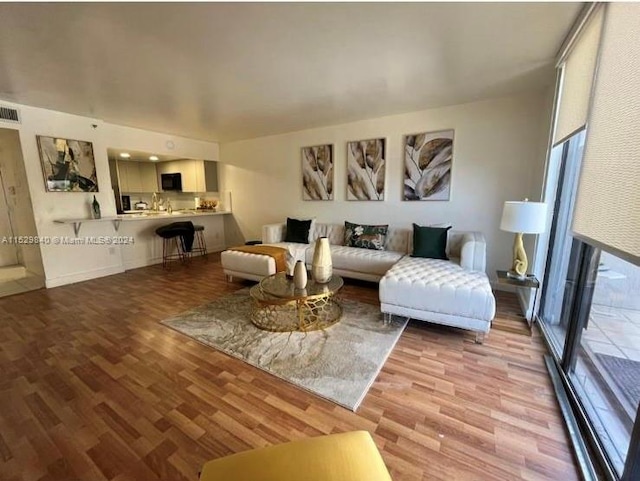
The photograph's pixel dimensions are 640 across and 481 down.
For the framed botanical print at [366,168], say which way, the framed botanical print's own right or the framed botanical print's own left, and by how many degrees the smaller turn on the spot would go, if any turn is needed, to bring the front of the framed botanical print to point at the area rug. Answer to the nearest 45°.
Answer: approximately 45° to the framed botanical print's own left

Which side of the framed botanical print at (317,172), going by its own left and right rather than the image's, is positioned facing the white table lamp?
left

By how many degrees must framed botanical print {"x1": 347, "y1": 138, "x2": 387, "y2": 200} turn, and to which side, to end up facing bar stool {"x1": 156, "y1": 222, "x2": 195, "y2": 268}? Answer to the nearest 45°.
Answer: approximately 45° to its right

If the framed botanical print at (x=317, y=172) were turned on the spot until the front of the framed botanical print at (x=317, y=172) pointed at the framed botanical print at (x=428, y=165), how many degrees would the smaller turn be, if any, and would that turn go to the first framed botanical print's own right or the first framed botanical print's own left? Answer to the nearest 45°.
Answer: approximately 90° to the first framed botanical print's own left

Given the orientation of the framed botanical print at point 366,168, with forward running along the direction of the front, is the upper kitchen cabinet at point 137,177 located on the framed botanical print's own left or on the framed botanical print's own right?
on the framed botanical print's own right

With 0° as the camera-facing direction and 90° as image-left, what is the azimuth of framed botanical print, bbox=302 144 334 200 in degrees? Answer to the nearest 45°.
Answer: approximately 45°

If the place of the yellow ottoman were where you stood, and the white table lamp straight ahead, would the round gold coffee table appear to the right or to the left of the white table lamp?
left
